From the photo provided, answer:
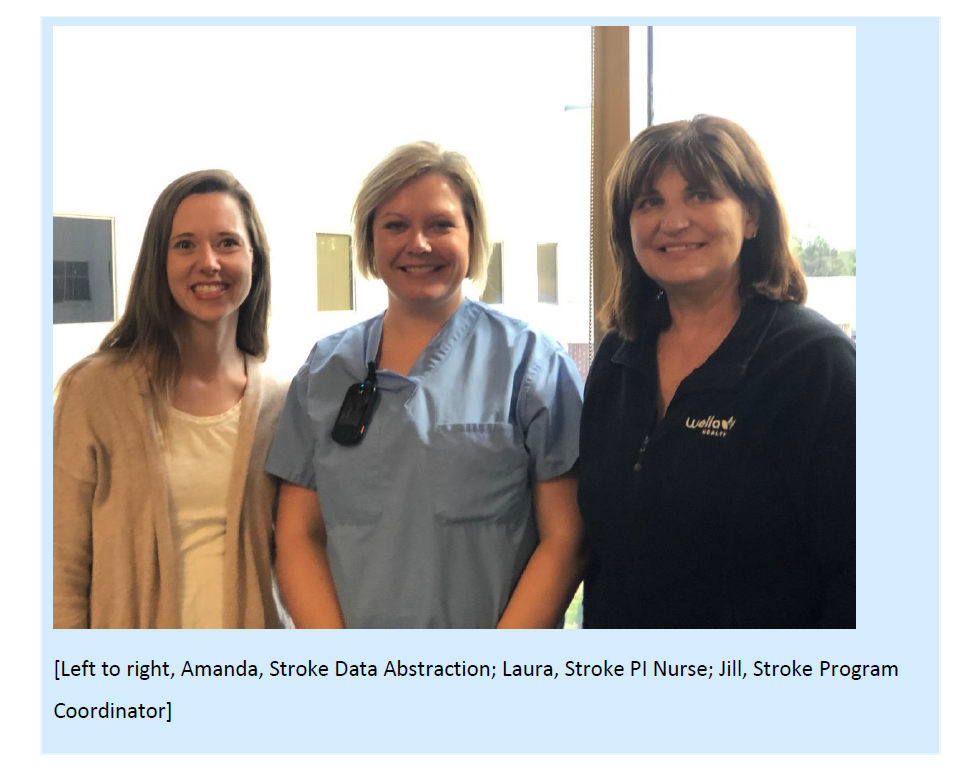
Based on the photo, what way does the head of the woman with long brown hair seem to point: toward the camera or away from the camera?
toward the camera

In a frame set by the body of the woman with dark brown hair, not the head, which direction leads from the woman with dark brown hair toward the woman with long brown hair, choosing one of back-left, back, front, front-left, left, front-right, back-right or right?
front-right

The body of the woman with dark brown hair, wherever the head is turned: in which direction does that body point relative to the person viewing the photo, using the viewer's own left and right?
facing the viewer and to the left of the viewer
